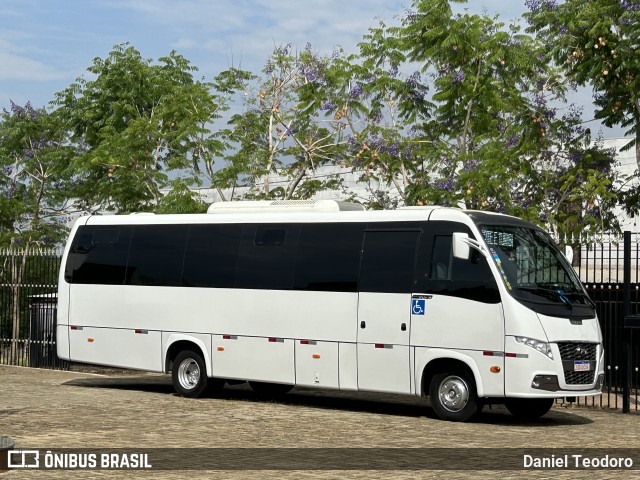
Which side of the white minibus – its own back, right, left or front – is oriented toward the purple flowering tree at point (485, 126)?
left

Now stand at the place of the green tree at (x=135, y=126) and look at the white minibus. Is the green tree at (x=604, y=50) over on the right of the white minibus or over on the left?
left

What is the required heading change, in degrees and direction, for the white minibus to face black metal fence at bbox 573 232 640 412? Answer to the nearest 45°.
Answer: approximately 45° to its left

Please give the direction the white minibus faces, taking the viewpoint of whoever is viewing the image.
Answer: facing the viewer and to the right of the viewer

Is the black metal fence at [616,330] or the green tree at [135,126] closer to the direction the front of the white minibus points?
the black metal fence

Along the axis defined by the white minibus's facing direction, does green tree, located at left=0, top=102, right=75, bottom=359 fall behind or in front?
behind

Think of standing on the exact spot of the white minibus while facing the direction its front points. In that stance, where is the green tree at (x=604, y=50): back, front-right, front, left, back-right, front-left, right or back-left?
left

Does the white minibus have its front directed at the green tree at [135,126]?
no
